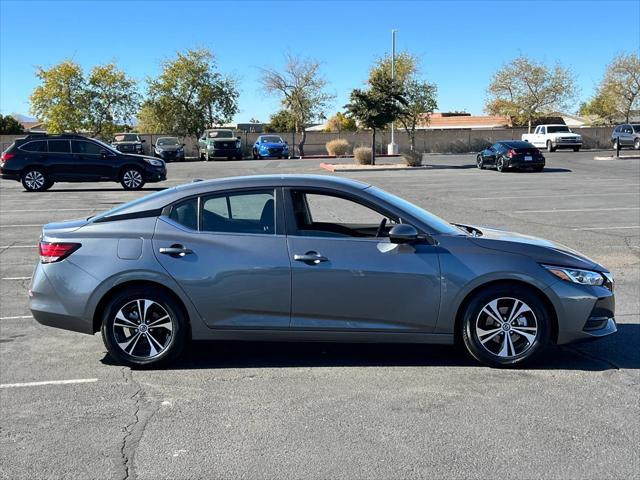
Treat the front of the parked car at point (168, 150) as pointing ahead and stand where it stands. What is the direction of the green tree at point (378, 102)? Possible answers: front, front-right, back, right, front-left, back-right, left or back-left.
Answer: front-left

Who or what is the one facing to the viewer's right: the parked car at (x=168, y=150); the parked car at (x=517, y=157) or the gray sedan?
the gray sedan

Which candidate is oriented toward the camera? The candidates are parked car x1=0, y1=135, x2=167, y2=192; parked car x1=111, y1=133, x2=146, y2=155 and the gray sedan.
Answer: parked car x1=111, y1=133, x2=146, y2=155

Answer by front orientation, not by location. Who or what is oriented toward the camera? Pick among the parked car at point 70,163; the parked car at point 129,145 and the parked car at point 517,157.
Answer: the parked car at point 129,145

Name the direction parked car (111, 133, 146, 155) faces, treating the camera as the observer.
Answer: facing the viewer

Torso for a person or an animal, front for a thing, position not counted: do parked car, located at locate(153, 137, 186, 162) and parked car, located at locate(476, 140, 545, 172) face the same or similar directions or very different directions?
very different directions

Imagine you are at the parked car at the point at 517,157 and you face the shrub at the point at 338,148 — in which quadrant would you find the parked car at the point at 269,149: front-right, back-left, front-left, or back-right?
front-left

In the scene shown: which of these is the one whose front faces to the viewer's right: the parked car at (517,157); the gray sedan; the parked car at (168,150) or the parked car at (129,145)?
the gray sedan

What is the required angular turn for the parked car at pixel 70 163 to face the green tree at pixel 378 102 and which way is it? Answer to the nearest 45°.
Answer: approximately 45° to its left

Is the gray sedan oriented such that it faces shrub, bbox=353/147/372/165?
no

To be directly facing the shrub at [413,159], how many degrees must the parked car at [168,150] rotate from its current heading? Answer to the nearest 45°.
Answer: approximately 45° to its left

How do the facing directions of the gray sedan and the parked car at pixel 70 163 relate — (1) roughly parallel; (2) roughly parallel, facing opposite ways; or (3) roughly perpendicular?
roughly parallel

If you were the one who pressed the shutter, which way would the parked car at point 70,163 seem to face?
facing to the right of the viewer

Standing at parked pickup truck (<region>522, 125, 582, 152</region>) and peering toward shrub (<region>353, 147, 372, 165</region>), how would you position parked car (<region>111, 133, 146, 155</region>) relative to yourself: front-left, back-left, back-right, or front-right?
front-right

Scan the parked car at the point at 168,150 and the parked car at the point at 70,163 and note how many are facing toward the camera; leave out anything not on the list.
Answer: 1

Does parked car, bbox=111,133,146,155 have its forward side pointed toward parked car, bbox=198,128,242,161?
no

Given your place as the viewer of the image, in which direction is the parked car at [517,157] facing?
facing away from the viewer and to the left of the viewer

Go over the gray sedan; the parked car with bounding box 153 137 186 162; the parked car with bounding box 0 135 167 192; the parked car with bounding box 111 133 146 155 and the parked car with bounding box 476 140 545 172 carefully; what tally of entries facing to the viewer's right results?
2

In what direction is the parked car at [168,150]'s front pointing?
toward the camera

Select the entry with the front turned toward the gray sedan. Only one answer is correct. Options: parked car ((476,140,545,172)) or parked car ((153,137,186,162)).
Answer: parked car ((153,137,186,162))

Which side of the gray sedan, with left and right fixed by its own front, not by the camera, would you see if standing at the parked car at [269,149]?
left

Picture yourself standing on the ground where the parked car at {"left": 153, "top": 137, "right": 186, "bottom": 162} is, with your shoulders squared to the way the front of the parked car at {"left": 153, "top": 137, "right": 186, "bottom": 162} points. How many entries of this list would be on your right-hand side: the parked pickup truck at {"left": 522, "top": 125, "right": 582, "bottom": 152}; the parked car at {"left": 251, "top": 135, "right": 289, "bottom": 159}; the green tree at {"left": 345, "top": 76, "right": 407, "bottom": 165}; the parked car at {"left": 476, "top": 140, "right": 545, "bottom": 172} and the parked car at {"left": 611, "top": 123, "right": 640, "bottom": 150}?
0

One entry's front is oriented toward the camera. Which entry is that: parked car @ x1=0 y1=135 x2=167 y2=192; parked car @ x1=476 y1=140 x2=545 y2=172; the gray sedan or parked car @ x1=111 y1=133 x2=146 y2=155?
parked car @ x1=111 y1=133 x2=146 y2=155

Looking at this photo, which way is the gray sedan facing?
to the viewer's right
